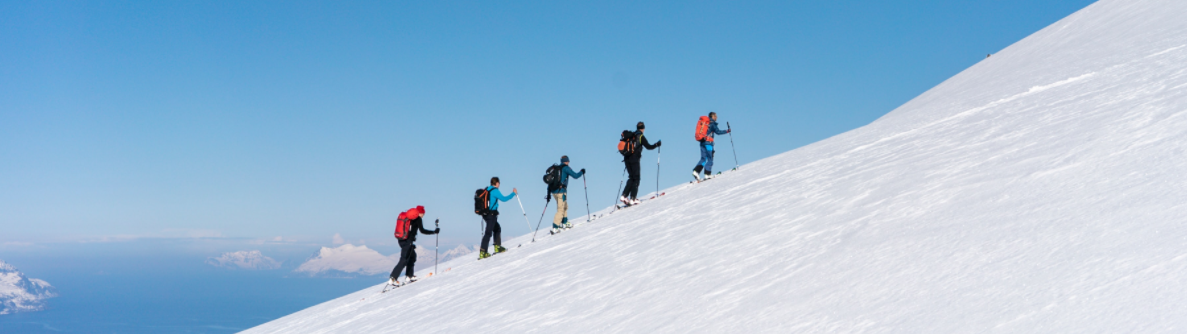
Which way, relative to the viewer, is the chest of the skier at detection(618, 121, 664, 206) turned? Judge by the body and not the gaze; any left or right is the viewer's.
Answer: facing to the right of the viewer

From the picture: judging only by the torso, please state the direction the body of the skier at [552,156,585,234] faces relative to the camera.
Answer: to the viewer's right

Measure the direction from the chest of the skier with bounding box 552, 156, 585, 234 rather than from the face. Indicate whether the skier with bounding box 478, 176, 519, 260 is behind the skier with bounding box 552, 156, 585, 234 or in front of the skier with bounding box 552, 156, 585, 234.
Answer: behind

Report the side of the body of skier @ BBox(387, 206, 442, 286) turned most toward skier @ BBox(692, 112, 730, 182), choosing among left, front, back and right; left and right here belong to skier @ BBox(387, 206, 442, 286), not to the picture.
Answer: front

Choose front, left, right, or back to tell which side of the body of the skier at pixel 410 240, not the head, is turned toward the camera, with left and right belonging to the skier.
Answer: right

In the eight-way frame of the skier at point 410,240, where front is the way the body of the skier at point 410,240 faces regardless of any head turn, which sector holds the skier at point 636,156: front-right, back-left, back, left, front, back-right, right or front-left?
front

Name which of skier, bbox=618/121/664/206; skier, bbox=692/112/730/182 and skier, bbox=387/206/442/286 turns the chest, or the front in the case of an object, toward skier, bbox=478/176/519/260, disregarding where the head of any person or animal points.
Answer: skier, bbox=387/206/442/286

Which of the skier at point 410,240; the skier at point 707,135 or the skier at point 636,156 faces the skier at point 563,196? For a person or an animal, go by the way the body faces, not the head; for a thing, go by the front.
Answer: the skier at point 410,240

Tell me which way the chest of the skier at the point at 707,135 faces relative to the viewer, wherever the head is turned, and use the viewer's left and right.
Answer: facing to the right of the viewer

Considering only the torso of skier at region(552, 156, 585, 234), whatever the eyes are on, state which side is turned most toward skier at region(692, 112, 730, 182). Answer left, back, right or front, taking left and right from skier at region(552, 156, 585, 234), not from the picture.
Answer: front

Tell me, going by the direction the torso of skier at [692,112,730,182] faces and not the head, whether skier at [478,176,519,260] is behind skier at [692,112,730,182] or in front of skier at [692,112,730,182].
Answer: behind

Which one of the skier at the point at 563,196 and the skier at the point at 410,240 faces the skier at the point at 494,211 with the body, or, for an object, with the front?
the skier at the point at 410,240

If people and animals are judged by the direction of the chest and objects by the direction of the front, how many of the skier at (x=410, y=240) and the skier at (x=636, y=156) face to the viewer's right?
2
